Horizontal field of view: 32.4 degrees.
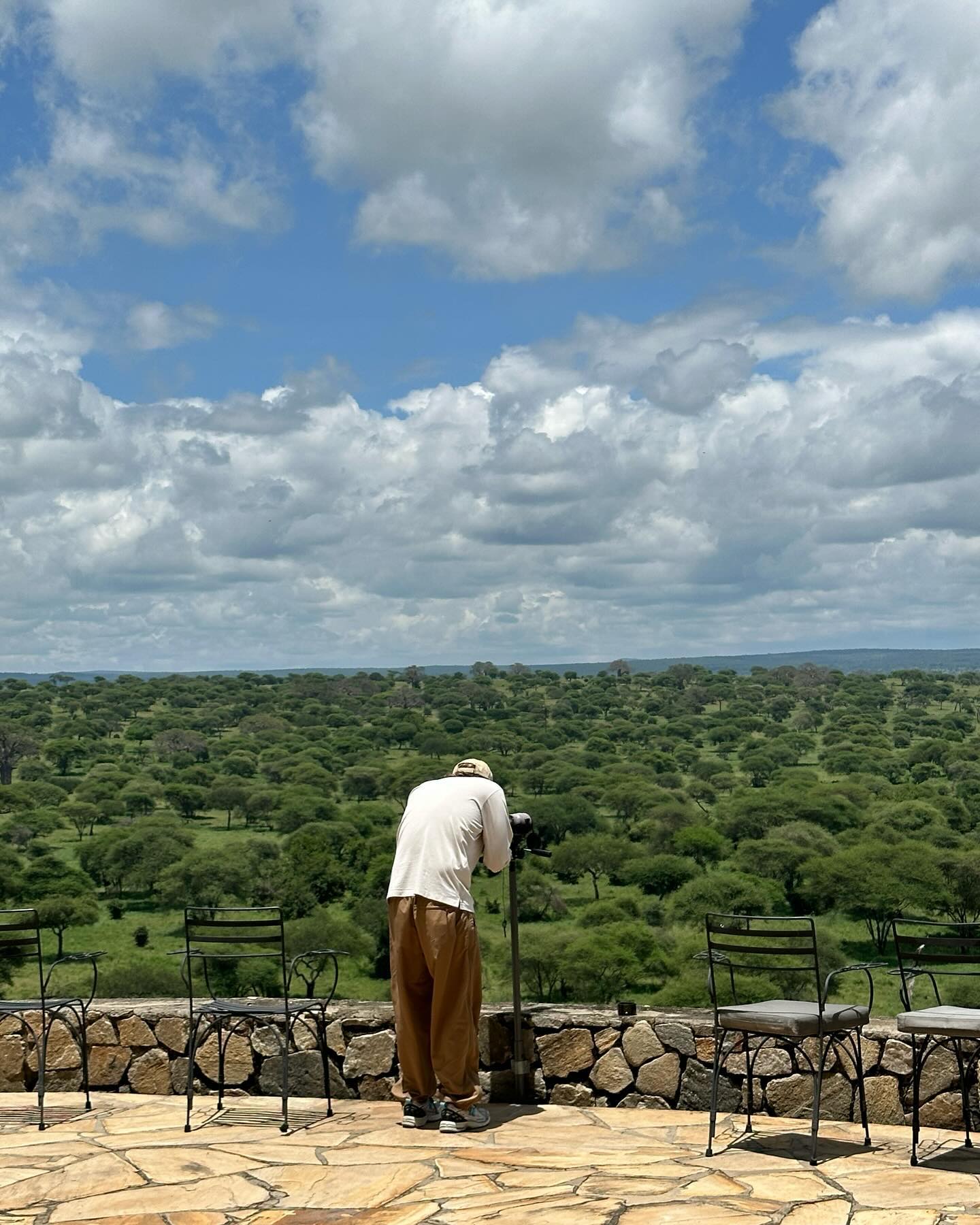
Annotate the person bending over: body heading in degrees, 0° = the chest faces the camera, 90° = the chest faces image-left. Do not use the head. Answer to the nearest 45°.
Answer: approximately 225°
